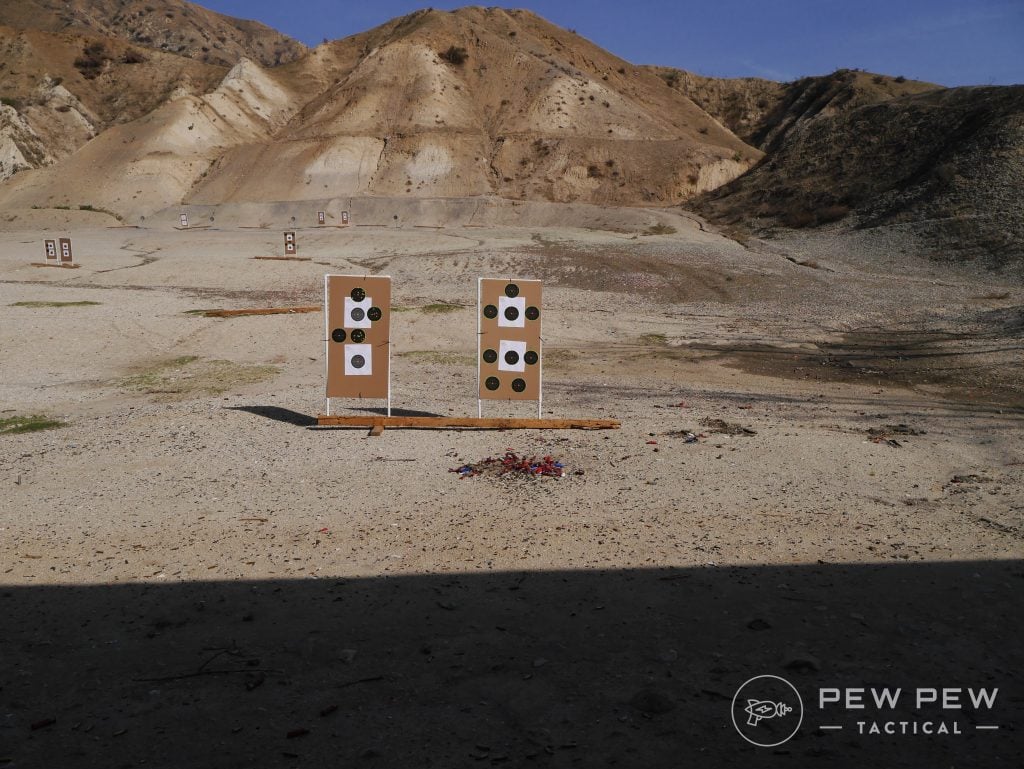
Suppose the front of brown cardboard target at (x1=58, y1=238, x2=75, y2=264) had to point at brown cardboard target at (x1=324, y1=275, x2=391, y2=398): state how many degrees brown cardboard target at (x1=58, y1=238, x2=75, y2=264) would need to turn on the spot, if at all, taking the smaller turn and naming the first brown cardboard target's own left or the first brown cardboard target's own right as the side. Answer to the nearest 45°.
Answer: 0° — it already faces it

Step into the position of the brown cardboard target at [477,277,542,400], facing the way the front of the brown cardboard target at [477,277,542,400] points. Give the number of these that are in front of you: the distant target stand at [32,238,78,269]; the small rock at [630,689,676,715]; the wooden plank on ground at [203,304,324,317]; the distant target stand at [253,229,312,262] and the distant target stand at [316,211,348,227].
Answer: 1

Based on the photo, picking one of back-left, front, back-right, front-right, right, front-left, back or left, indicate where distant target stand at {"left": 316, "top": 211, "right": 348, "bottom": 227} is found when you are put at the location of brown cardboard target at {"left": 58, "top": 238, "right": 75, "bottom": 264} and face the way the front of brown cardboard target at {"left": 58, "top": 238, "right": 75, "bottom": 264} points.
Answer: back-left

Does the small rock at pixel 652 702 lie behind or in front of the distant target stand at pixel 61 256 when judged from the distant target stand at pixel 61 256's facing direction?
in front

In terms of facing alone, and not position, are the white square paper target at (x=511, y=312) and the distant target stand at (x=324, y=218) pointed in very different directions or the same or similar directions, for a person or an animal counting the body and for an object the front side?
same or similar directions

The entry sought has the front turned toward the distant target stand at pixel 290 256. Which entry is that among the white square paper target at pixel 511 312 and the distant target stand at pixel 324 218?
the distant target stand at pixel 324 218

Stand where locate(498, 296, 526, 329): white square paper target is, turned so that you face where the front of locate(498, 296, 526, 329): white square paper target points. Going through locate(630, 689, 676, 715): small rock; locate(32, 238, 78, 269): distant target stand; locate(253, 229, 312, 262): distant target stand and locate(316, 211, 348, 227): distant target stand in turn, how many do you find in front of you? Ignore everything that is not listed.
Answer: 1

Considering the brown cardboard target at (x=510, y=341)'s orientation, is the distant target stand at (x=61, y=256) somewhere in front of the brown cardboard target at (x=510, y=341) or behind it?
behind

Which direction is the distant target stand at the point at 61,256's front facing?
toward the camera

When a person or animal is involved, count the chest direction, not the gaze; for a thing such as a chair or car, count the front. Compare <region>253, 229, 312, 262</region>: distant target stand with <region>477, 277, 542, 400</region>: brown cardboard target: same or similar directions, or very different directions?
same or similar directions

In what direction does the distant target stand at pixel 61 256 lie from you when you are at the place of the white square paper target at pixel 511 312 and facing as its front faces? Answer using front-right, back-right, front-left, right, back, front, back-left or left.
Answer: back-right

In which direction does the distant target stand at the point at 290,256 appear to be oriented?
toward the camera

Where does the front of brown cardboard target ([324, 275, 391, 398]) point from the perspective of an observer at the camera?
facing the viewer

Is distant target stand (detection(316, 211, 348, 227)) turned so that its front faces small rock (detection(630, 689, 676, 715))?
yes

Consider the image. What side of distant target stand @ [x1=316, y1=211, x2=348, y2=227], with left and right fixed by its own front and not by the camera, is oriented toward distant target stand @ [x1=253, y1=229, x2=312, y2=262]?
front

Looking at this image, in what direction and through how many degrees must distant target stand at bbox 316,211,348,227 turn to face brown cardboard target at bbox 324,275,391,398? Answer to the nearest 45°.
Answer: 0° — it already faces it
